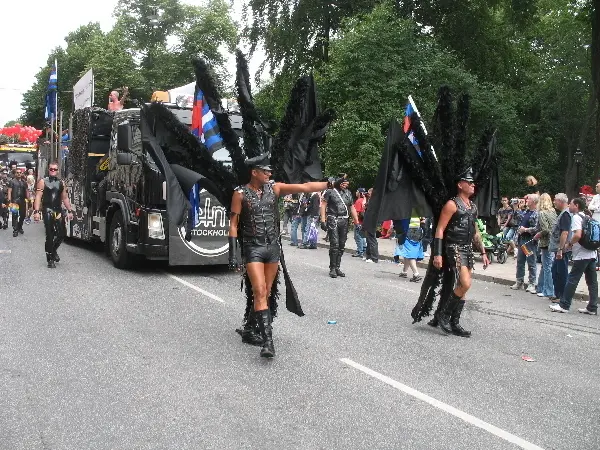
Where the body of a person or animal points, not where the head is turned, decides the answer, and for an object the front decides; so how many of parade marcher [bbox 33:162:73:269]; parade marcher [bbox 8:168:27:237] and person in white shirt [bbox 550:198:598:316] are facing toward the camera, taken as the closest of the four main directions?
2

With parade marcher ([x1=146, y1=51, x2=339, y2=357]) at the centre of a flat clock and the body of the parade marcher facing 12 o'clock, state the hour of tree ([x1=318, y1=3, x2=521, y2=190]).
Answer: The tree is roughly at 8 o'clock from the parade marcher.

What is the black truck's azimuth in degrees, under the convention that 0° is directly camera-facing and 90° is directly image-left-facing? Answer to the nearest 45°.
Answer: approximately 315°

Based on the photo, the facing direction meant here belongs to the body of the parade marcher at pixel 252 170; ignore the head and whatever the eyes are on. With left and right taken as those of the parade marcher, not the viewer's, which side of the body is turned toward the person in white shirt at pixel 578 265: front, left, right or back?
left

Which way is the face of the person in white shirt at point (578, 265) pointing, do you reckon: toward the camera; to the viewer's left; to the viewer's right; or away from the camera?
to the viewer's left

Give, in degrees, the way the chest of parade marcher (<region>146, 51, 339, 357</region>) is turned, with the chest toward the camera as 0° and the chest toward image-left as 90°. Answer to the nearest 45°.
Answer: approximately 315°

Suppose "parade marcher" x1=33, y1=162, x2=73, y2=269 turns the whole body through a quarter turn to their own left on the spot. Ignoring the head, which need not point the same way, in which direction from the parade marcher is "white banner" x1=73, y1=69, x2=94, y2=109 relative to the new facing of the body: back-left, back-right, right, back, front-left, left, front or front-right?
left

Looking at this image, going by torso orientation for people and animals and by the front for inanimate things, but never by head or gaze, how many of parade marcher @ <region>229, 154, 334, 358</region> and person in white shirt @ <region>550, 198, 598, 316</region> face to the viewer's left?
1

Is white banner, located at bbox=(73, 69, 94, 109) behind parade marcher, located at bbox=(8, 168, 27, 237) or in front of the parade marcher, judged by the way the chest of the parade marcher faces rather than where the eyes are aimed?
in front

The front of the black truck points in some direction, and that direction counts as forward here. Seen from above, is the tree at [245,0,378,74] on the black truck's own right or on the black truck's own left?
on the black truck's own left
